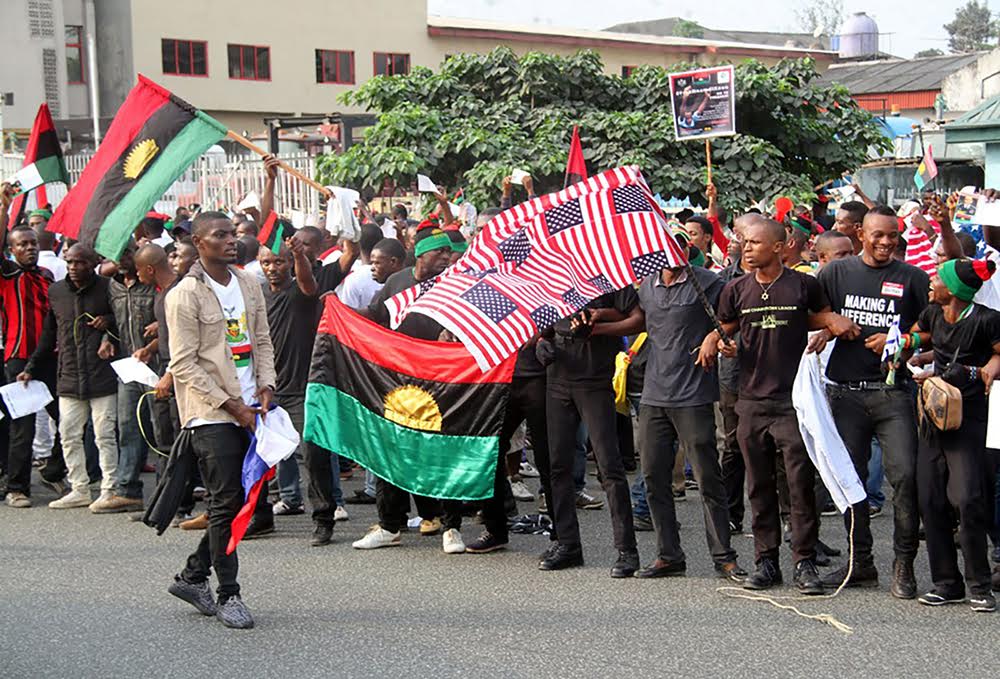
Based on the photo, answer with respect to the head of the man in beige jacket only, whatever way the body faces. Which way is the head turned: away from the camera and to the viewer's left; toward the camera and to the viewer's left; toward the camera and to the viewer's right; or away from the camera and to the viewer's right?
toward the camera and to the viewer's right

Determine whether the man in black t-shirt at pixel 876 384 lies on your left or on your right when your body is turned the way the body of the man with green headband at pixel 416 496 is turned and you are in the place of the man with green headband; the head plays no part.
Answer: on your left

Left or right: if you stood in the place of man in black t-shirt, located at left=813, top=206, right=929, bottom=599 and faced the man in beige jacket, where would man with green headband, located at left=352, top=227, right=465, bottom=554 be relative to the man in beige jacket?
right

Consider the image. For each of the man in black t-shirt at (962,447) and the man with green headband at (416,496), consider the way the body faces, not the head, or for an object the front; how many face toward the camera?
2

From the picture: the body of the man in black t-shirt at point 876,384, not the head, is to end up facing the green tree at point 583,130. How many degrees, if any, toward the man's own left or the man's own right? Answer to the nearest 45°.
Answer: approximately 180°

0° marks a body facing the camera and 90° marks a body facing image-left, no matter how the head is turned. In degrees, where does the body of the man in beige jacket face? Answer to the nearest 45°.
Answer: approximately 315°

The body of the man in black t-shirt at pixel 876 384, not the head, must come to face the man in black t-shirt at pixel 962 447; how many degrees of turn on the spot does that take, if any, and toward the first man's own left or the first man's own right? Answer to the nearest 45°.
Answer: approximately 45° to the first man's own left

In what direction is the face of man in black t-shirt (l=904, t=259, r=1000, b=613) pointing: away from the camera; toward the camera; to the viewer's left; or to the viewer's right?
to the viewer's left

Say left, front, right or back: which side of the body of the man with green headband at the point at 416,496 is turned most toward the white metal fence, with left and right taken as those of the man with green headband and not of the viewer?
back

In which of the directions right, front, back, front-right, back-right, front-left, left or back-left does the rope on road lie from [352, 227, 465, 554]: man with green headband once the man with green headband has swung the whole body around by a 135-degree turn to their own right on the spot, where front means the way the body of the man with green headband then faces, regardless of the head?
back

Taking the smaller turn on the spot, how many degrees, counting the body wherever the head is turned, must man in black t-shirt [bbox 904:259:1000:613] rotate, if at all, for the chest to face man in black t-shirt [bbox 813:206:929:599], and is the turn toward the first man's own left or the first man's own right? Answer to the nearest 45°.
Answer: approximately 45° to the first man's own right

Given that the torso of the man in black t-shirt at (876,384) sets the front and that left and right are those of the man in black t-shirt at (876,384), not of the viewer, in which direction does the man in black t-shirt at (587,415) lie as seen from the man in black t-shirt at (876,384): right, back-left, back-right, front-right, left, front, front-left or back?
right

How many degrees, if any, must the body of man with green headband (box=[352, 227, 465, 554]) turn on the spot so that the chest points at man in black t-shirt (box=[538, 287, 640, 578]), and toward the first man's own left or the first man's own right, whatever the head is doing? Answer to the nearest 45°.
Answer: approximately 45° to the first man's own left
